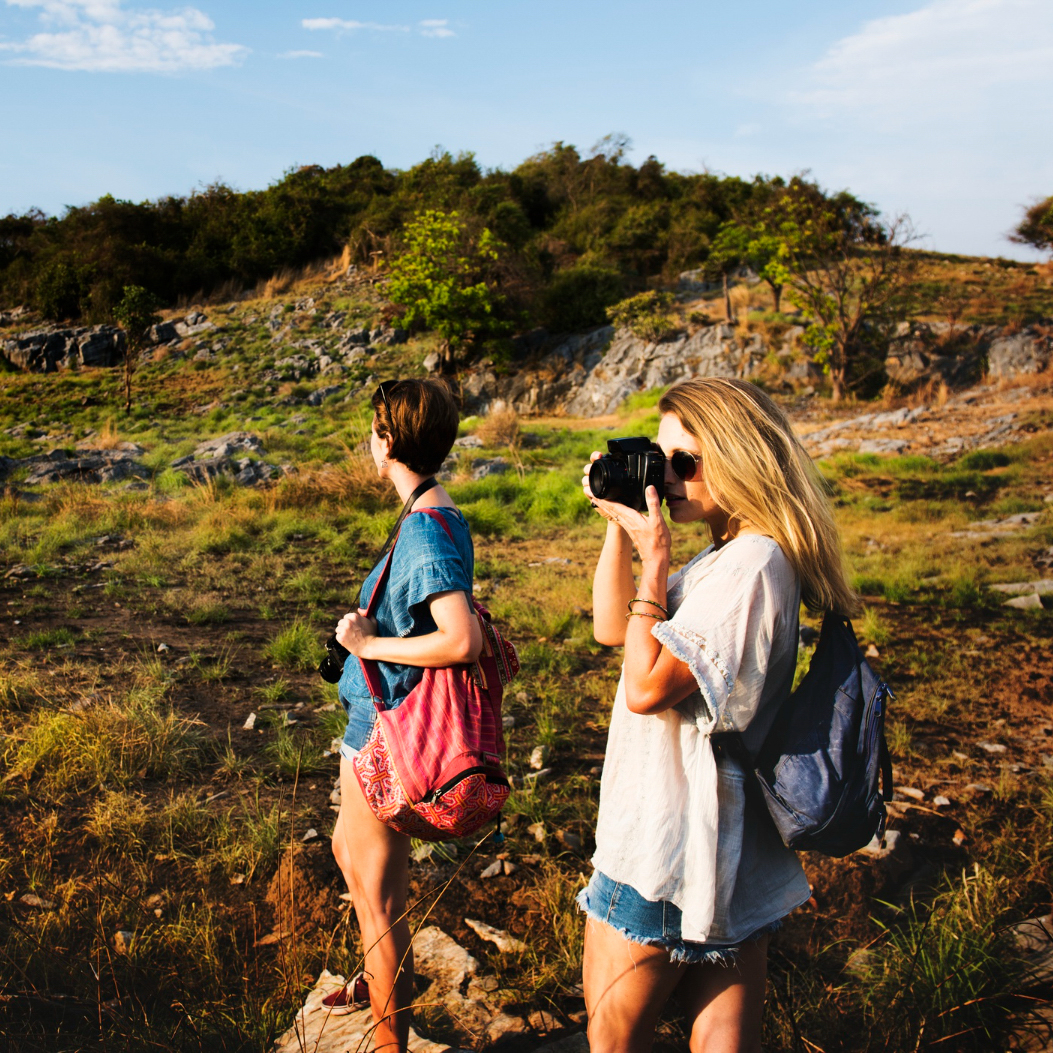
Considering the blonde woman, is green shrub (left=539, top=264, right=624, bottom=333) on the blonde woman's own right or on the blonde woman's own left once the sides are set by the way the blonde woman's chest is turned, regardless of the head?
on the blonde woman's own right

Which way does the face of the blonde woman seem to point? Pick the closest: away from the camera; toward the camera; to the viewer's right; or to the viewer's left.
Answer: to the viewer's left

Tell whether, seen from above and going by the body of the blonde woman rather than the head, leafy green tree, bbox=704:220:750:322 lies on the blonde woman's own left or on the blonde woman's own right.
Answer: on the blonde woman's own right

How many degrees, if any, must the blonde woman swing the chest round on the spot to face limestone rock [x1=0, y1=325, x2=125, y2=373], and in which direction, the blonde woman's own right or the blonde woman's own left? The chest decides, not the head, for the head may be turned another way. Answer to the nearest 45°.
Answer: approximately 45° to the blonde woman's own right

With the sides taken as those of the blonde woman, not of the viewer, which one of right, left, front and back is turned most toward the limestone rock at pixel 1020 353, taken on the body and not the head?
right

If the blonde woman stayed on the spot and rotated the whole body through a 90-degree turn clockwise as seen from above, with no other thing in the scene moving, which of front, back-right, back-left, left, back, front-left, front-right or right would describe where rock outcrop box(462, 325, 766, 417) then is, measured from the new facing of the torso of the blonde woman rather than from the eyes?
front

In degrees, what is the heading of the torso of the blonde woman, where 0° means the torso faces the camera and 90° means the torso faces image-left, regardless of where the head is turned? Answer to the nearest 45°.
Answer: approximately 90°

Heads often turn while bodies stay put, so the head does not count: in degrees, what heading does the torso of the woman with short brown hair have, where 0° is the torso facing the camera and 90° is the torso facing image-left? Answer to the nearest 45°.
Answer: approximately 90°
